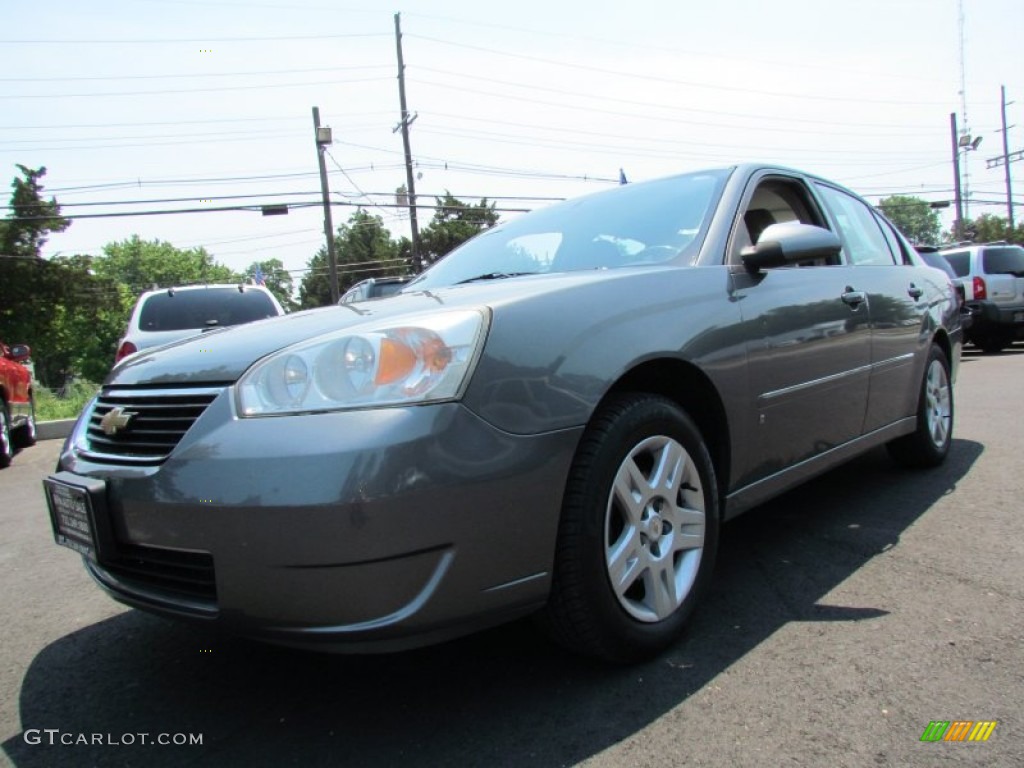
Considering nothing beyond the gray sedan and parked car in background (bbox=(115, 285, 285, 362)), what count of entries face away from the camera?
1

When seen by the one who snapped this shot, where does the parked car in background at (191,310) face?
facing away from the viewer

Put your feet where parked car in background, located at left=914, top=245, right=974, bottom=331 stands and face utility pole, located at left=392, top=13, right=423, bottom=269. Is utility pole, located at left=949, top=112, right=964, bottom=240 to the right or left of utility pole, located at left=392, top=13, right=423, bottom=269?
right

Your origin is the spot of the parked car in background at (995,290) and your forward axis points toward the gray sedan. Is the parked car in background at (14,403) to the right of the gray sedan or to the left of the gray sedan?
right

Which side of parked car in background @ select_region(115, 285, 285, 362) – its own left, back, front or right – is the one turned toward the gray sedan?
back

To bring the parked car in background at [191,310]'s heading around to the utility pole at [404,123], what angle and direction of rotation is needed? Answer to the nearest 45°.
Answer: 0° — it already faces it

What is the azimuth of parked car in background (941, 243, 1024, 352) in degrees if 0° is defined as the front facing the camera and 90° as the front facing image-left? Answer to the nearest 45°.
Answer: approximately 135°

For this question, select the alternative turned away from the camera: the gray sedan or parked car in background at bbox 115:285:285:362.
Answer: the parked car in background

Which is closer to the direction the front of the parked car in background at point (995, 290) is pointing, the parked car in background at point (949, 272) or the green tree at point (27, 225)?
the green tree

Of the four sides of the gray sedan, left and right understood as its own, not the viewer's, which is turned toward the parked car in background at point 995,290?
back

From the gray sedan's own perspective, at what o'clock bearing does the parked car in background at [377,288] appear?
The parked car in background is roughly at 4 o'clock from the gray sedan.

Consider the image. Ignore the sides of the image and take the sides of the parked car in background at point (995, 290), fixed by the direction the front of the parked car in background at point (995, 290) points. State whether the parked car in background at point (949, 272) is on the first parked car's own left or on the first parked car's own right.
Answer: on the first parked car's own left
